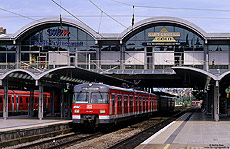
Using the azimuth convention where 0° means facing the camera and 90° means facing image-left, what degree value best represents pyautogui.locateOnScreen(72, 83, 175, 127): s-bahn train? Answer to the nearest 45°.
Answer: approximately 45°

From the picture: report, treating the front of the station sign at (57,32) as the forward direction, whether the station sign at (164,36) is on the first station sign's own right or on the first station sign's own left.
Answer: on the first station sign's own left

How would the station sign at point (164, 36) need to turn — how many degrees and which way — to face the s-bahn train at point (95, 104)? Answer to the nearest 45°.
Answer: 0° — it already faces it

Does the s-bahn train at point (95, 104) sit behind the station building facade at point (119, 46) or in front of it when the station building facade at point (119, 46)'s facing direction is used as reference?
in front

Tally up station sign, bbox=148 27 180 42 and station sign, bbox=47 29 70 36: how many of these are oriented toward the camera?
2

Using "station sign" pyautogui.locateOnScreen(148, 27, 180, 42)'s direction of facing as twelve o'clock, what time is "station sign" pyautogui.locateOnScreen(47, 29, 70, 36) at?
"station sign" pyautogui.locateOnScreen(47, 29, 70, 36) is roughly at 3 o'clock from "station sign" pyautogui.locateOnScreen(148, 27, 180, 42).

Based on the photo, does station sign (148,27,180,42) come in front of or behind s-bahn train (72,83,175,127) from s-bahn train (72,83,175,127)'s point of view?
behind

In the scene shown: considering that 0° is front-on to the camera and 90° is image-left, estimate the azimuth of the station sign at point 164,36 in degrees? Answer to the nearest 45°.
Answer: approximately 0°

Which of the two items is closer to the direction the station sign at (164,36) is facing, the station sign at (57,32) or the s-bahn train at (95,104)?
the s-bahn train
